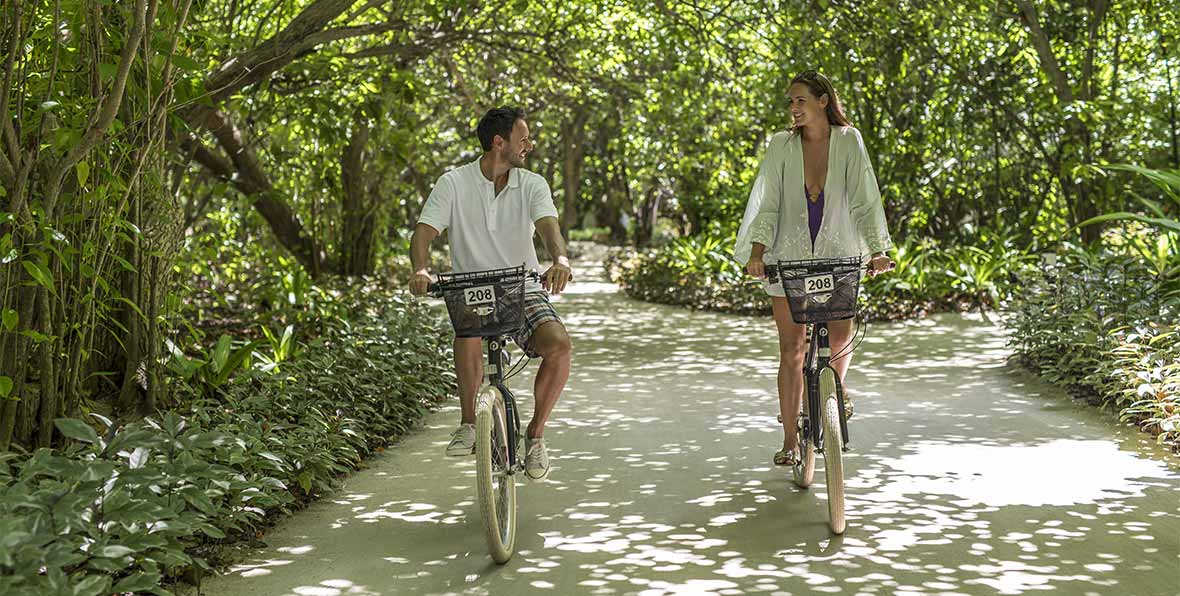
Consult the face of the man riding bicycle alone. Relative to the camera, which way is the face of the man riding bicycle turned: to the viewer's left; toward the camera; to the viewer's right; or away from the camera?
to the viewer's right

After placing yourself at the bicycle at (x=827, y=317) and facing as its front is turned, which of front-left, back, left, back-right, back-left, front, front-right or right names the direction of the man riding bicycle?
right

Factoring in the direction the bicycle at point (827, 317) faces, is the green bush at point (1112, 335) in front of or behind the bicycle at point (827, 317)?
behind

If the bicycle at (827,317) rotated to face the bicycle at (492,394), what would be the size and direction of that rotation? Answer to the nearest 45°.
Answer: approximately 45° to its right

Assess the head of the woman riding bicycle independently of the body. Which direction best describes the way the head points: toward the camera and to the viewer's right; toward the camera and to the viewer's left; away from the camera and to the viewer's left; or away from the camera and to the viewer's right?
toward the camera and to the viewer's left

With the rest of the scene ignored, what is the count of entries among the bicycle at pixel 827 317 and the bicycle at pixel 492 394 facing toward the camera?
2

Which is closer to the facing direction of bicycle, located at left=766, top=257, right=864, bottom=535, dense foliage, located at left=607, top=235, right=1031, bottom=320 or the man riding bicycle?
the man riding bicycle

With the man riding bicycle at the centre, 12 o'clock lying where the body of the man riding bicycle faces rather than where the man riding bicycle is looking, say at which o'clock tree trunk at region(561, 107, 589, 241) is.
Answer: The tree trunk is roughly at 6 o'clock from the man riding bicycle.
